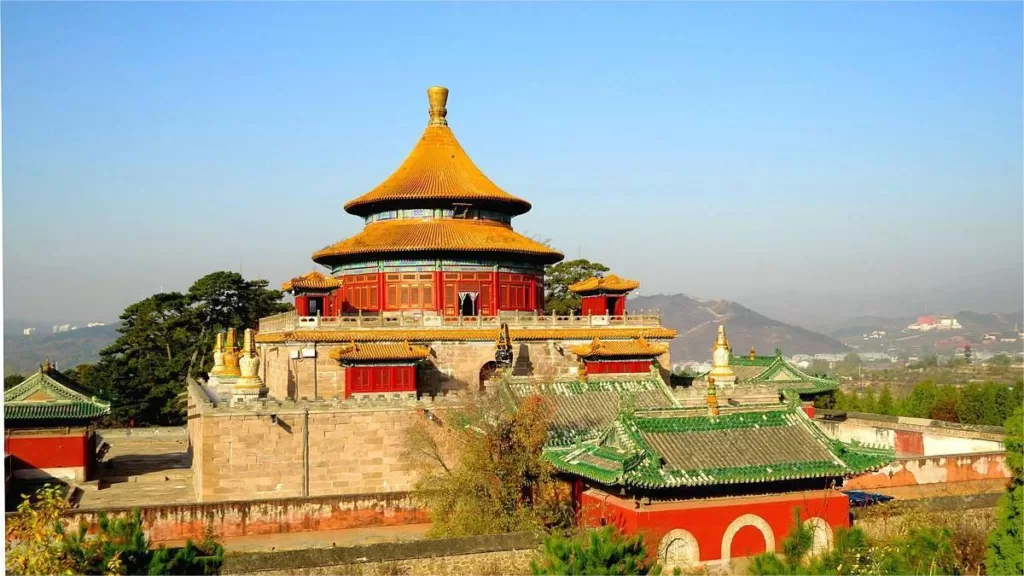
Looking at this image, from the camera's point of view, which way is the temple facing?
toward the camera

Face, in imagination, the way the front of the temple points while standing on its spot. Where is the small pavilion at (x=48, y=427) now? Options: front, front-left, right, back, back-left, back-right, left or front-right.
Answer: right

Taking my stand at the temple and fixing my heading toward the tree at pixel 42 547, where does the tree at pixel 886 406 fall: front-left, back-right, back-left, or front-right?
back-left

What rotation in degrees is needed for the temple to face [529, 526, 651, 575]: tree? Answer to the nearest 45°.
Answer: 0° — it already faces it

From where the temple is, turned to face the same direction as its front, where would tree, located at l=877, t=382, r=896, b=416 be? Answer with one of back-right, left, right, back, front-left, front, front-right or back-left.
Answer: back-left

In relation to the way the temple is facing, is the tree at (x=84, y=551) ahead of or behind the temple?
ahead

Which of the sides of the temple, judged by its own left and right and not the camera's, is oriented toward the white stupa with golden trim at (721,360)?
left

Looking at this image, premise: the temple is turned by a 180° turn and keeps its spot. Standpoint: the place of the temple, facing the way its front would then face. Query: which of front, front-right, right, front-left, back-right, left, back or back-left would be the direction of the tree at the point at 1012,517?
back-right

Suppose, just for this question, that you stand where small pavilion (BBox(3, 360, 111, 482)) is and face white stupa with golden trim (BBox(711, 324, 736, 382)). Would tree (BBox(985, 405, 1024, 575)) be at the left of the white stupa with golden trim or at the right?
right
